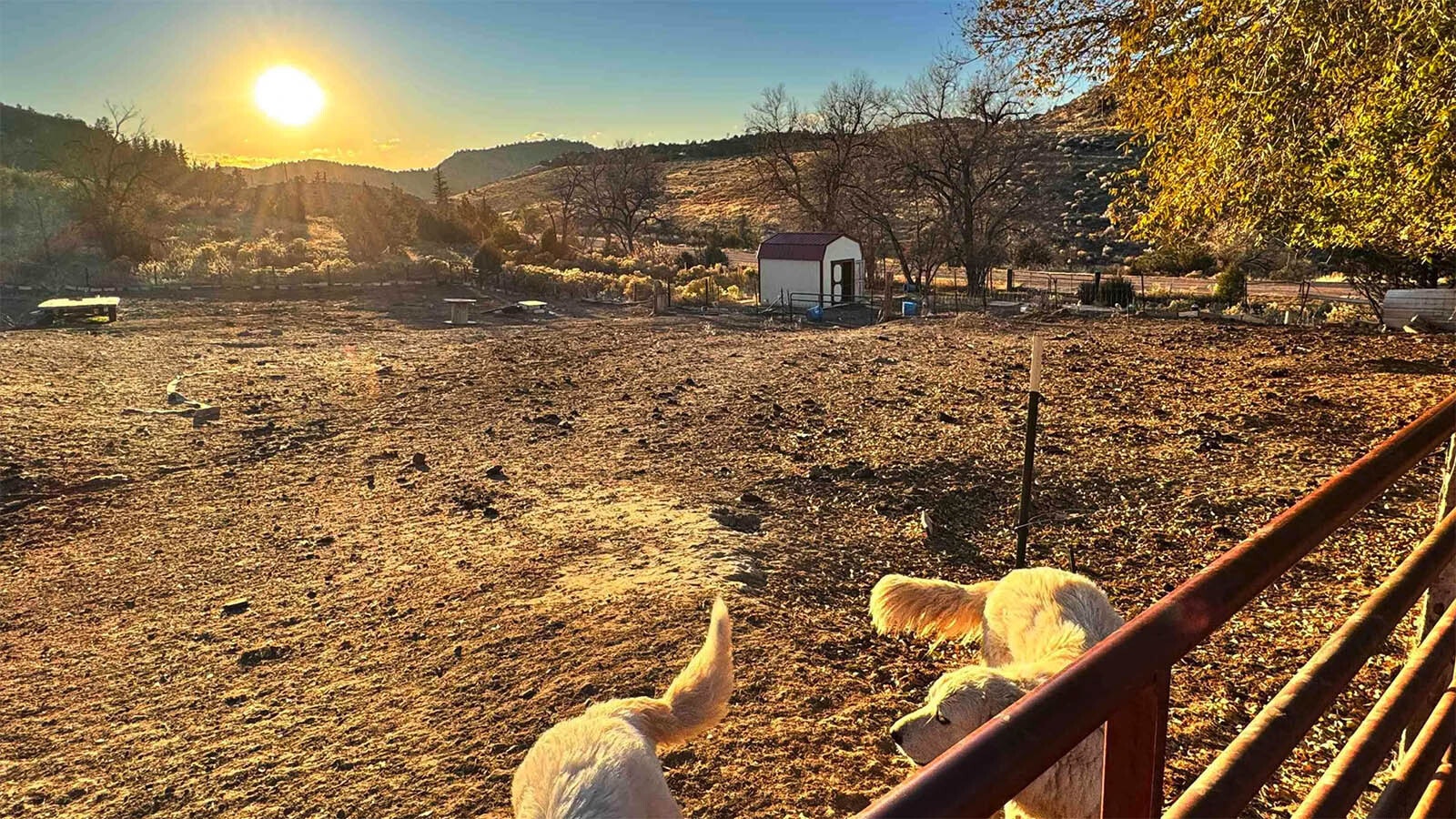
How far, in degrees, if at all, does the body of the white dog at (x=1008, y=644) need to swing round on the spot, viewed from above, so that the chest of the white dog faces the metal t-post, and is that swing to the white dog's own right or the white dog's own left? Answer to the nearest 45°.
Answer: approximately 135° to the white dog's own right

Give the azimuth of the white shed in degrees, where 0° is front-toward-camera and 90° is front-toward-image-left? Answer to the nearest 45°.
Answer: approximately 315°

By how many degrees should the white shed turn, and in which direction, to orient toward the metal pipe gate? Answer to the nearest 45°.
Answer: approximately 45° to its right

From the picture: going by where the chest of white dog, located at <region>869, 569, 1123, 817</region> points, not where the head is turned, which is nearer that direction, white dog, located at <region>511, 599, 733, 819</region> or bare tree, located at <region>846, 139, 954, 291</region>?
the white dog

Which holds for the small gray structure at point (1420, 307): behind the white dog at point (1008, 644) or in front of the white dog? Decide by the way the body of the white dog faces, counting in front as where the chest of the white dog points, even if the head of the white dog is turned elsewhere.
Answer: behind

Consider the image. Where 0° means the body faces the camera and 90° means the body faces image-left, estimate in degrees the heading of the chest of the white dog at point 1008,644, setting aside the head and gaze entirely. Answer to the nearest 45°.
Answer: approximately 45°

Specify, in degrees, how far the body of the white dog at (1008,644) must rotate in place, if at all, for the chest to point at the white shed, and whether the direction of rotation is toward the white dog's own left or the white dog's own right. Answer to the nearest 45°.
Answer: approximately 135° to the white dog's own right

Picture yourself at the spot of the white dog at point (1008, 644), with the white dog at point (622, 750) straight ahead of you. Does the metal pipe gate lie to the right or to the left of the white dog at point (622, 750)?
left

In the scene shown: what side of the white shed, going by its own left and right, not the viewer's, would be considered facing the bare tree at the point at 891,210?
left
